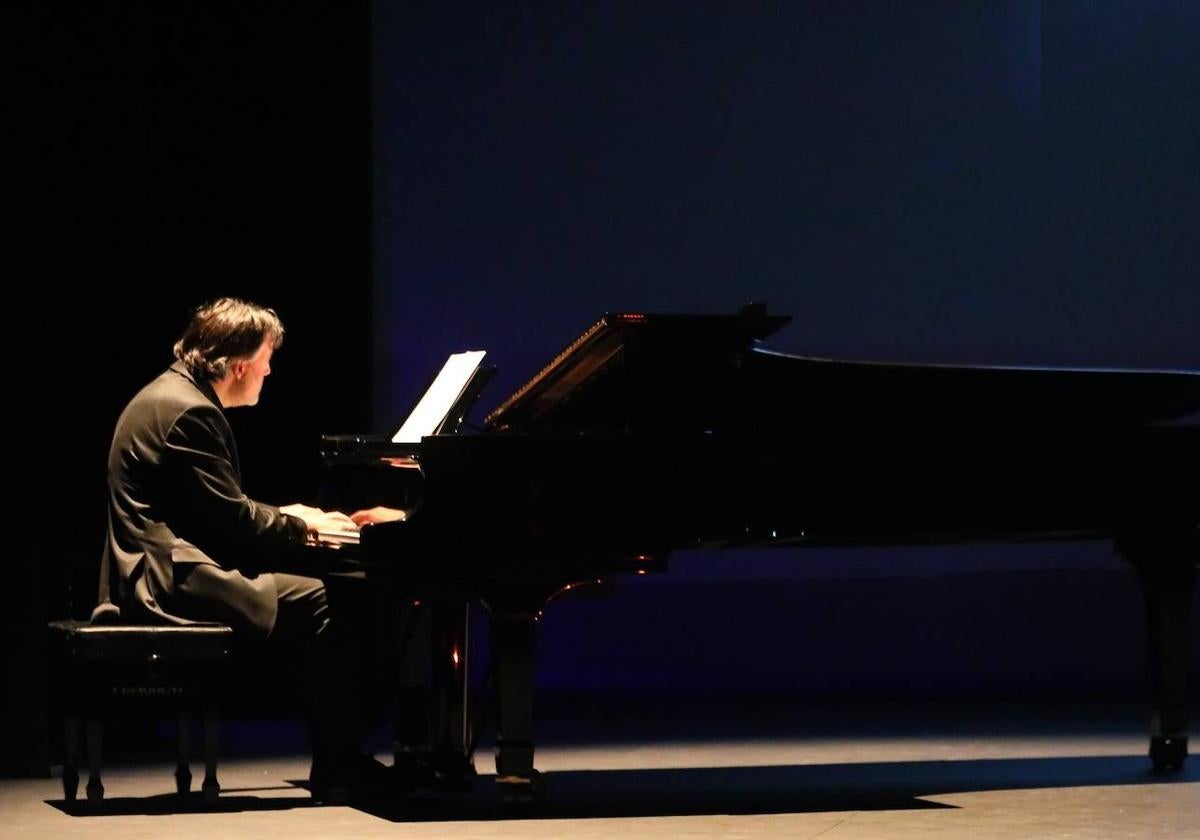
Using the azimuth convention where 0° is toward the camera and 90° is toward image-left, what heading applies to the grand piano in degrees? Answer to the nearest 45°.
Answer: approximately 90°

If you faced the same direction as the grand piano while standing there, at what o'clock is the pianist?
The pianist is roughly at 12 o'clock from the grand piano.

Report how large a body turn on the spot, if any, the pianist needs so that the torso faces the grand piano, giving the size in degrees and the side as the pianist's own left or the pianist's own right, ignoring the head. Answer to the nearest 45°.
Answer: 0° — they already face it

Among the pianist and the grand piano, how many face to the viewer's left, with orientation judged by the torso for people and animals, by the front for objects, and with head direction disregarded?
1

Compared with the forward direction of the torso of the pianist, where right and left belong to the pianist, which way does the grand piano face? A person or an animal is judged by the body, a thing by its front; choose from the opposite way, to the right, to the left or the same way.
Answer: the opposite way

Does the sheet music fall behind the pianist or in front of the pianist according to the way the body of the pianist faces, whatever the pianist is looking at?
in front

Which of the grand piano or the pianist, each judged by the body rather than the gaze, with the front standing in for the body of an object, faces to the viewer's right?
the pianist

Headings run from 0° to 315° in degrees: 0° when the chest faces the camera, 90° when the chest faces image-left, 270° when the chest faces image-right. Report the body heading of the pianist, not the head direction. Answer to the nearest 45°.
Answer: approximately 270°
